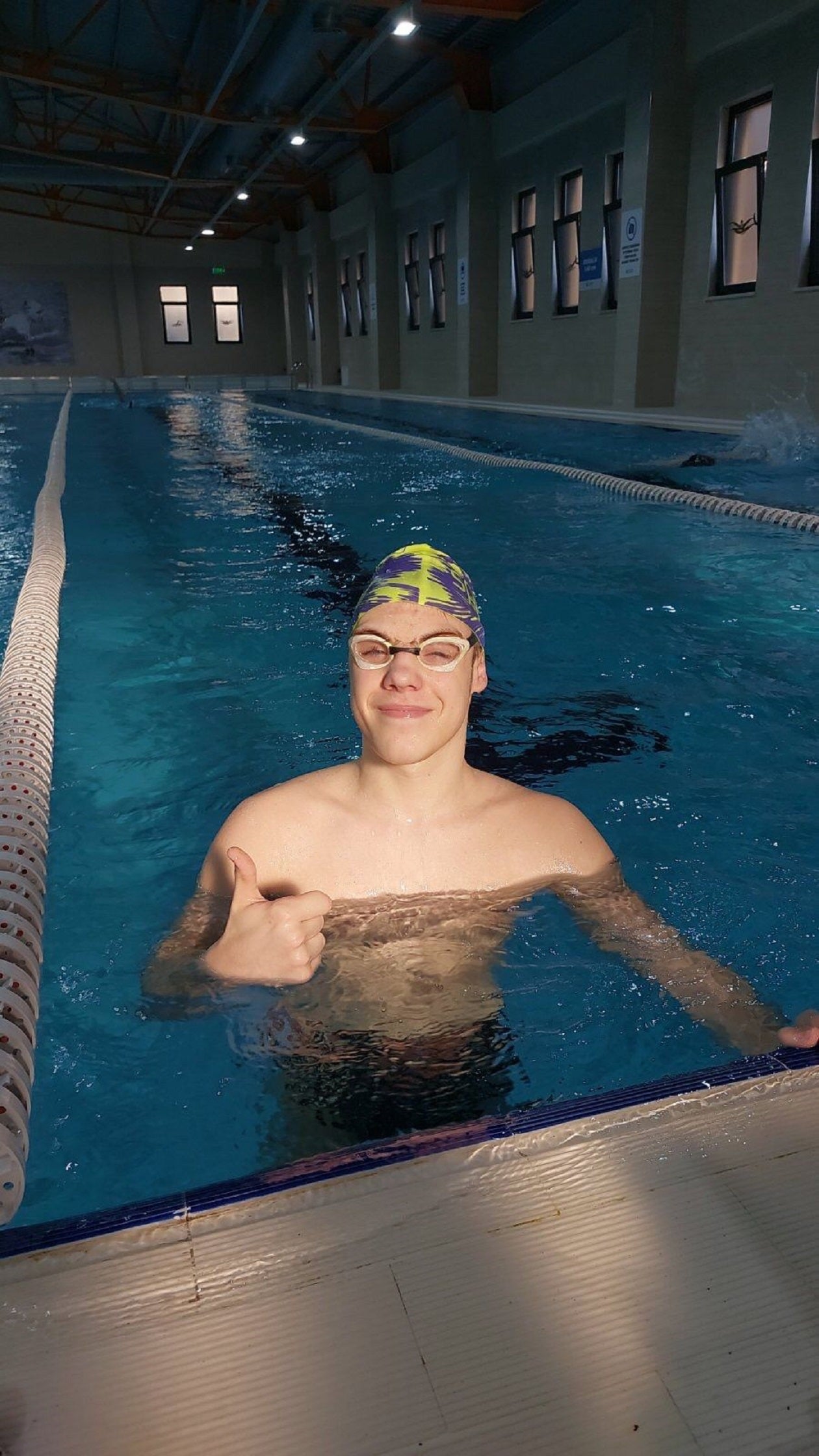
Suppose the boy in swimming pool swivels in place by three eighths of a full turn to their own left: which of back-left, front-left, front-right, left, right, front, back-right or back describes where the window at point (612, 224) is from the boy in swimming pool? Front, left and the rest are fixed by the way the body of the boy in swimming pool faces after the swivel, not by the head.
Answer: front-left

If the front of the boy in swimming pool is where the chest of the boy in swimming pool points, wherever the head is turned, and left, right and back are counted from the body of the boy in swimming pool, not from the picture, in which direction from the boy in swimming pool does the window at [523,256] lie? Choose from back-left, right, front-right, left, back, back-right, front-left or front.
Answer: back

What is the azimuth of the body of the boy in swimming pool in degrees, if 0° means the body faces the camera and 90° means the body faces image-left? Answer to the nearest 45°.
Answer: approximately 0°

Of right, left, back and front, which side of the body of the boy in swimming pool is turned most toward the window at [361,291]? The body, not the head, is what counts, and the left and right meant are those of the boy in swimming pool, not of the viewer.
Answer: back

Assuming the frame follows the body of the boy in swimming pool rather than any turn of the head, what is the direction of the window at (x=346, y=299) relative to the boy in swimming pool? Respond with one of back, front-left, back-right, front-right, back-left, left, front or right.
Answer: back

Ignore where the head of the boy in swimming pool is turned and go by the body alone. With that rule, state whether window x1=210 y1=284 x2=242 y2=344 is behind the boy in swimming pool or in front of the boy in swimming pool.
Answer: behind

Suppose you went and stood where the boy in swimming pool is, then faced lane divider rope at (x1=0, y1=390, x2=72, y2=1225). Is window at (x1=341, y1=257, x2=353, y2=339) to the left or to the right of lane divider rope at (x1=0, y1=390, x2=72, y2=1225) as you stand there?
right

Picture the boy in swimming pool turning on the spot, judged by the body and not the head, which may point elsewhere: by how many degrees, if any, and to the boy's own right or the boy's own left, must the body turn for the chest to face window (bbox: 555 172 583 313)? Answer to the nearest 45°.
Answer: approximately 180°

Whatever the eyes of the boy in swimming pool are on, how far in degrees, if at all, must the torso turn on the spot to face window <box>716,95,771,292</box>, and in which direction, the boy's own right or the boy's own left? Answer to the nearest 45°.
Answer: approximately 180°

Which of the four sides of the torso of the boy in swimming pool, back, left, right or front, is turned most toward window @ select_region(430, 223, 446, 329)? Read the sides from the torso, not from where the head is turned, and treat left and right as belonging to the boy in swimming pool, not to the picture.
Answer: back

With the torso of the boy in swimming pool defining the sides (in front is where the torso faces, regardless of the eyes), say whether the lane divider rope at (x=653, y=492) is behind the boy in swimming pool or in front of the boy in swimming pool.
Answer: behind
